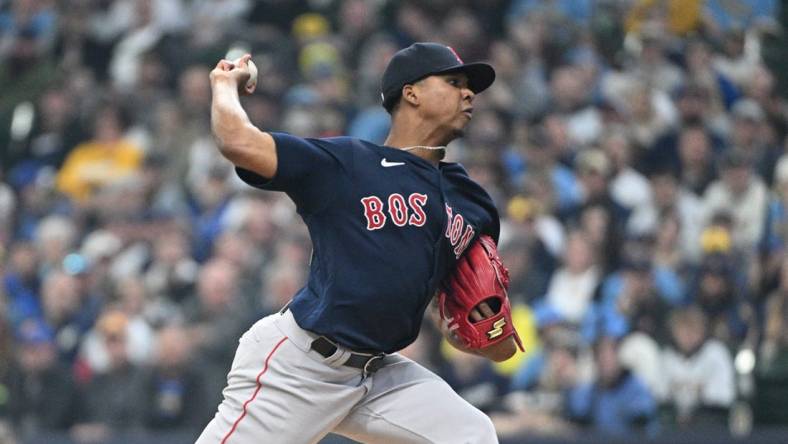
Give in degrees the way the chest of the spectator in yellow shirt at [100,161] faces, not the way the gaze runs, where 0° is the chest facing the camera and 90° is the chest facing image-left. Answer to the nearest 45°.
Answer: approximately 0°
